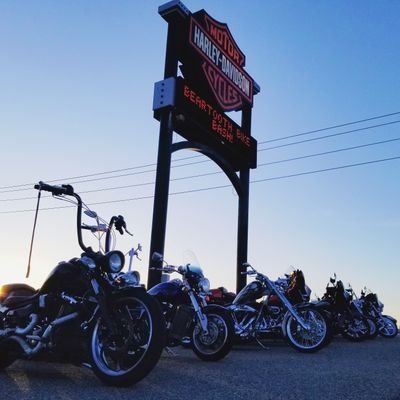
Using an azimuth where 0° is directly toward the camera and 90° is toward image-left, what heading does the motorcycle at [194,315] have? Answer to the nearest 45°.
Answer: approximately 315°

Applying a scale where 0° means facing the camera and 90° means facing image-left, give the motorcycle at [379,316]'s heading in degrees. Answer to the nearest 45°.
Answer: approximately 315°

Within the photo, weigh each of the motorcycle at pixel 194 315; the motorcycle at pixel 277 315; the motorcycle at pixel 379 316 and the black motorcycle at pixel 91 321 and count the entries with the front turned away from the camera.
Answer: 0

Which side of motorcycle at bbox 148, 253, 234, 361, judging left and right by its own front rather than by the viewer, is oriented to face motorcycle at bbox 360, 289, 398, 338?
left

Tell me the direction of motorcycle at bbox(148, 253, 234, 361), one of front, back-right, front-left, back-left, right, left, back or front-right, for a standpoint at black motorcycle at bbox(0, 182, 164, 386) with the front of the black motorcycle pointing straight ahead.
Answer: left

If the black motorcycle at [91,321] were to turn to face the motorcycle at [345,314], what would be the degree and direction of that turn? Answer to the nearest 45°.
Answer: approximately 90° to its left

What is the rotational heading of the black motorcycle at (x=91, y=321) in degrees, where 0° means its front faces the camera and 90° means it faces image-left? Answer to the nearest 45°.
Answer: approximately 315°

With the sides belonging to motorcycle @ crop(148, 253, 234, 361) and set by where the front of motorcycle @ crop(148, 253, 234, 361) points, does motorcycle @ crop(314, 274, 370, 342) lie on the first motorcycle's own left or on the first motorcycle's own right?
on the first motorcycle's own left

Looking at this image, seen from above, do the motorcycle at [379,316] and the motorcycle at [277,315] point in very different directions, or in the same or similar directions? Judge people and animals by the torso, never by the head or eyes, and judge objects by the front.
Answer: same or similar directions

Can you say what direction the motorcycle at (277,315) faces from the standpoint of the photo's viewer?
facing the viewer and to the right of the viewer
